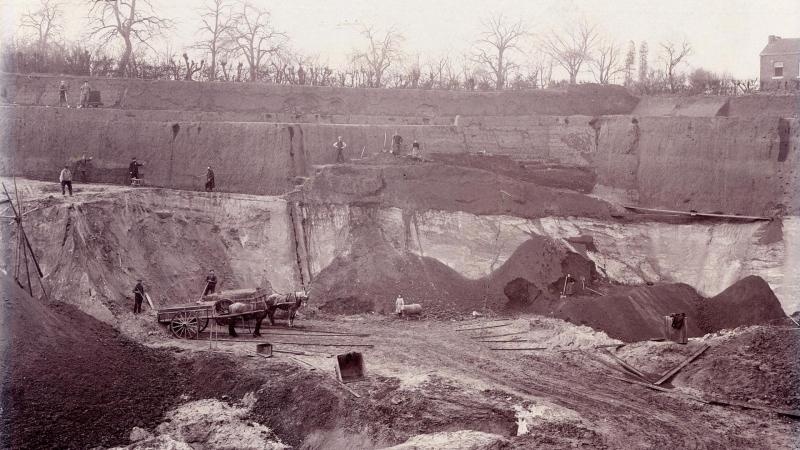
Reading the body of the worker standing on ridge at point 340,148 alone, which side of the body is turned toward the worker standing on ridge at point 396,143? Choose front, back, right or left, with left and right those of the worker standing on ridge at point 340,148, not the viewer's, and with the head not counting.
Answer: left

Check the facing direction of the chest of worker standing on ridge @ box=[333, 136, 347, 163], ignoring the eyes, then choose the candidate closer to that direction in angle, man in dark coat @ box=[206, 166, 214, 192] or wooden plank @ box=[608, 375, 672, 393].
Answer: the wooden plank

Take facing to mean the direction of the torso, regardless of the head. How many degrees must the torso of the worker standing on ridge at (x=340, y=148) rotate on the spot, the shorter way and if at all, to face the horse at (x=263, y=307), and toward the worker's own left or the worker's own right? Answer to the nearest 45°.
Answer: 0° — they already face it

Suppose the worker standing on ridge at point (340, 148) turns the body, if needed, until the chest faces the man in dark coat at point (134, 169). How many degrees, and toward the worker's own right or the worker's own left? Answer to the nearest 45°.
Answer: approximately 90° to the worker's own right

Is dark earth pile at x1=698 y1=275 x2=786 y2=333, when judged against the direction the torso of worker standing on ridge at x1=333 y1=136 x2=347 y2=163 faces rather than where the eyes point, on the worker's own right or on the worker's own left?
on the worker's own left

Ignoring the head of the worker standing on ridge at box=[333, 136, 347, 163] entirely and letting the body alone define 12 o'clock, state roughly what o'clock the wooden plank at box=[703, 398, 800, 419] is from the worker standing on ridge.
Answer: The wooden plank is roughly at 11 o'clock from the worker standing on ridge.

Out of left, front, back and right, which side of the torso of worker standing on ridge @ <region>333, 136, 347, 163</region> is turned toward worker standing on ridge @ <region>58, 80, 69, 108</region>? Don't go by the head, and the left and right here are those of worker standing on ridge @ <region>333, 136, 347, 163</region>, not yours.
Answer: right

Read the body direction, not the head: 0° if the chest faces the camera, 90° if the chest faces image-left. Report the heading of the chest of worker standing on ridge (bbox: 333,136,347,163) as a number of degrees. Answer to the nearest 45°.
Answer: approximately 0°

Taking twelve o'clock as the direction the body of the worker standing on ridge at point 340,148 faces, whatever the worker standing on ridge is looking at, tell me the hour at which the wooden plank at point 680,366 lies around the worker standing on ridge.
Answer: The wooden plank is roughly at 11 o'clock from the worker standing on ridge.

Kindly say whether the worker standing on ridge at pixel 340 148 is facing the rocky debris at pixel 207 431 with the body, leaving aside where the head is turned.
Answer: yes
